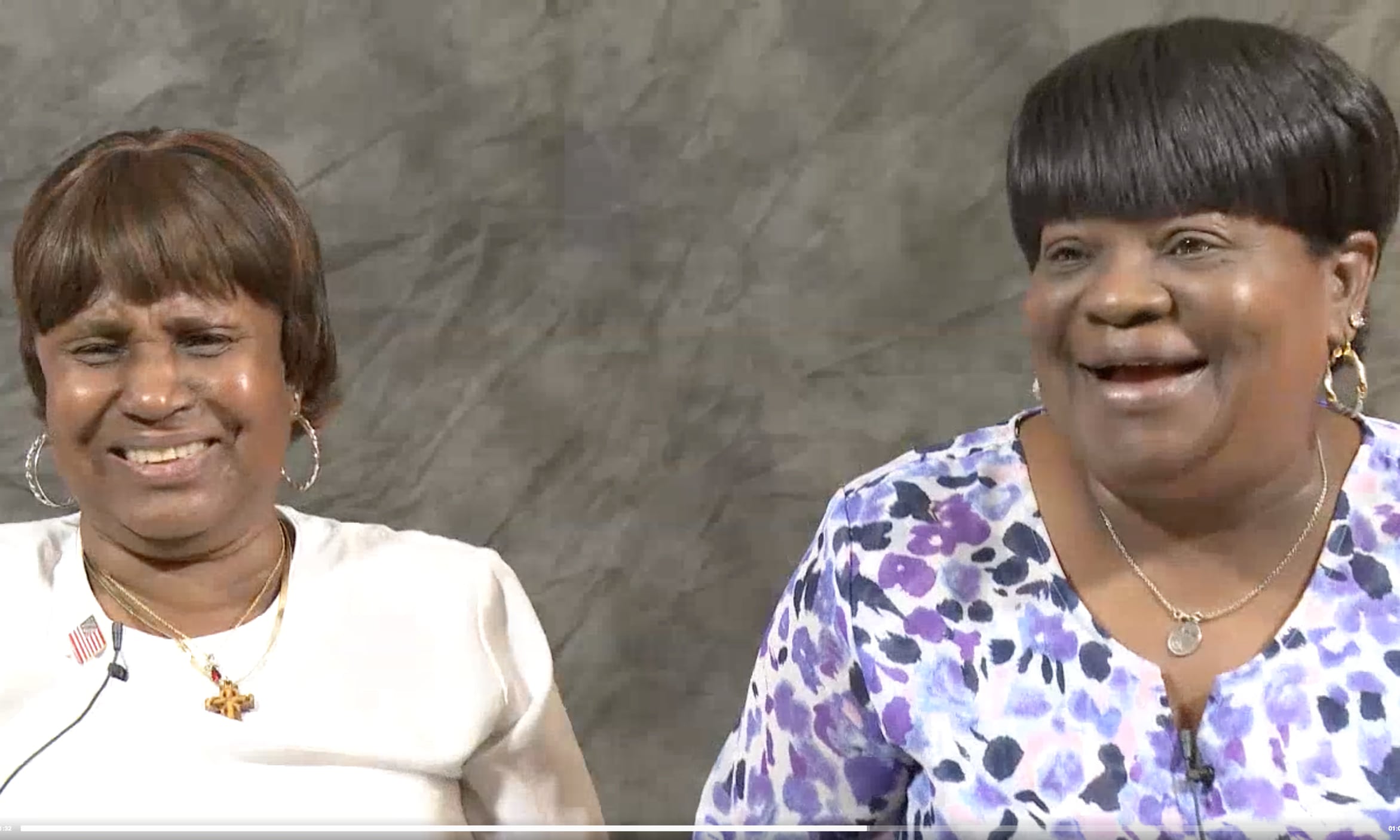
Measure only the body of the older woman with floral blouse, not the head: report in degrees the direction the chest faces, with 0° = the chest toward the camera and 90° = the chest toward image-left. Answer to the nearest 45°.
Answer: approximately 0°

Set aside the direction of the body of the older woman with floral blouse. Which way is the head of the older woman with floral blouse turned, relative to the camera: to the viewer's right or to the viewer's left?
to the viewer's left

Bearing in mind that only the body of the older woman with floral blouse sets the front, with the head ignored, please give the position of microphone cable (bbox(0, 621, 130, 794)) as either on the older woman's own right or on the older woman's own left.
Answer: on the older woman's own right
